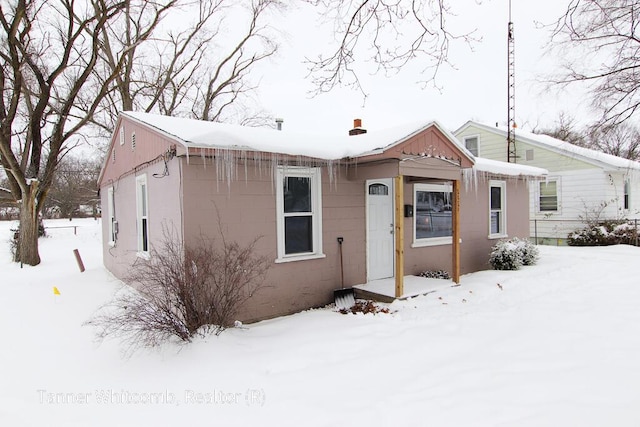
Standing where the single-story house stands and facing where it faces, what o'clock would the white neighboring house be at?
The white neighboring house is roughly at 9 o'clock from the single-story house.

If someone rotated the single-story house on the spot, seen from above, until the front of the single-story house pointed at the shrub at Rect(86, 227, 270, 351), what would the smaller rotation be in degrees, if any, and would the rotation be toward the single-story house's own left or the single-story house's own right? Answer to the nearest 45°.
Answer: approximately 90° to the single-story house's own right

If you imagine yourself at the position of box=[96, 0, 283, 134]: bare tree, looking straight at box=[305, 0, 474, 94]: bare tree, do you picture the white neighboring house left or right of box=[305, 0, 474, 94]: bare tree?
left

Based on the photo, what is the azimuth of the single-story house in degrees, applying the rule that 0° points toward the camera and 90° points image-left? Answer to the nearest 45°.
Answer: approximately 315°

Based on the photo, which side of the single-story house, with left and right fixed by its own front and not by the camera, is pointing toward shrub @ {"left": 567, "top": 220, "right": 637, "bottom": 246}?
left

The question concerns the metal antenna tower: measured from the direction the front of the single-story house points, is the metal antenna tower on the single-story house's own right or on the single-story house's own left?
on the single-story house's own left

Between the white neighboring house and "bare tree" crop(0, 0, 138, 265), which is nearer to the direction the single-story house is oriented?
the white neighboring house
